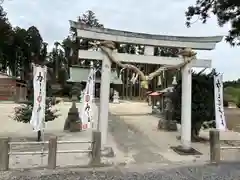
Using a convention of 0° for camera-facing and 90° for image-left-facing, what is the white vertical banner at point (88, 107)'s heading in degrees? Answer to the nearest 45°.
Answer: approximately 0°

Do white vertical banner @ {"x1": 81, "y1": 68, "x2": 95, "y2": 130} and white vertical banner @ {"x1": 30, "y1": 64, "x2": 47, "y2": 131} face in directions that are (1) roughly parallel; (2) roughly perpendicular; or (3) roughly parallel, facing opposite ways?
roughly parallel

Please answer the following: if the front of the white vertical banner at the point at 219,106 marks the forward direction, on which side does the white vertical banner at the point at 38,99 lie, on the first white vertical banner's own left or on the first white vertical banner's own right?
on the first white vertical banner's own right

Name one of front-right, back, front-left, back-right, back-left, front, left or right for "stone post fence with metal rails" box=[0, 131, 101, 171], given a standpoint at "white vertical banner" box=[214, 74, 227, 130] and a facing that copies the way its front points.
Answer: front-right

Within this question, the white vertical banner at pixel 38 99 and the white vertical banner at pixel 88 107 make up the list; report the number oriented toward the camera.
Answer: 2

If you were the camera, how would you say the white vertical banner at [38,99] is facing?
facing the viewer

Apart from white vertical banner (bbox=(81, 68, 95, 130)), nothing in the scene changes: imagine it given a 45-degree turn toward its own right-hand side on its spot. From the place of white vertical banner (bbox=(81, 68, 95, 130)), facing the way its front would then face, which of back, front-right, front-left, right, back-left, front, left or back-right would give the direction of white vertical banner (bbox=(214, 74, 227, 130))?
back-left

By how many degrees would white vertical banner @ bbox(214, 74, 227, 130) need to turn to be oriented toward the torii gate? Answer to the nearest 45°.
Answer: approximately 90° to its right

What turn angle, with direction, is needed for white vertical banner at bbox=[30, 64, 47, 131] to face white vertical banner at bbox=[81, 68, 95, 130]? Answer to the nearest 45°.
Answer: approximately 90° to its left

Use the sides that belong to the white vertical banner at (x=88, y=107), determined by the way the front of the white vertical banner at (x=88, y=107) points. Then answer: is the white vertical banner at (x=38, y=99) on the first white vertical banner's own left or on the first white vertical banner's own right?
on the first white vertical banner's own right

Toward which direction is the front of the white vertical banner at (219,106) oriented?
toward the camera

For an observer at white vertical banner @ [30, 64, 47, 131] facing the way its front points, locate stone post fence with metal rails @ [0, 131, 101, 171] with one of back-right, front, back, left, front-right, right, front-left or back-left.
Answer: front

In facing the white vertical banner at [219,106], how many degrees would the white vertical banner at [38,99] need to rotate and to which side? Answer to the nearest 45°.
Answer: approximately 90° to its left
